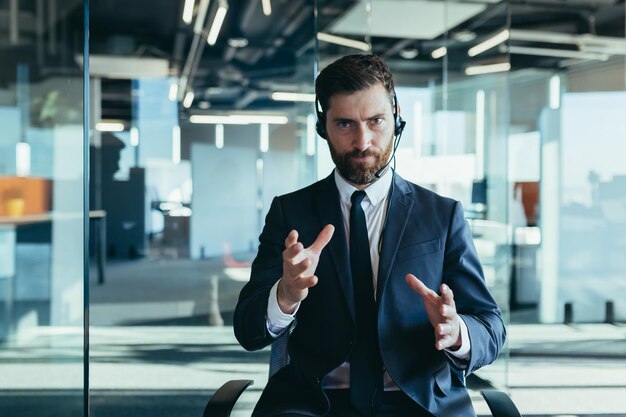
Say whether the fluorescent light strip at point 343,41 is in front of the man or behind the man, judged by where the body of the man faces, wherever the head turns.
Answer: behind

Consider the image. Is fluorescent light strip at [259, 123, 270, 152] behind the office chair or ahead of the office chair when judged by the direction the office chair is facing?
behind

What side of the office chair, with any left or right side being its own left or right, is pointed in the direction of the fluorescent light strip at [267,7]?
back

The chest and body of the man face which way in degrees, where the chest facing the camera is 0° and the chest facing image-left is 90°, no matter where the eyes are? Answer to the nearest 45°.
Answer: approximately 0°

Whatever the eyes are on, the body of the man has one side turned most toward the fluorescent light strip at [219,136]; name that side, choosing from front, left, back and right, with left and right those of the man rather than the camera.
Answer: back

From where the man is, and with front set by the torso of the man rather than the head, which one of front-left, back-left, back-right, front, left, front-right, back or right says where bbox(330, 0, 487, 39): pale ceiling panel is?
back

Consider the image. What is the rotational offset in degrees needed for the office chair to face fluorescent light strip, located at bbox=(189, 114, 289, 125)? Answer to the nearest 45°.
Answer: approximately 180°

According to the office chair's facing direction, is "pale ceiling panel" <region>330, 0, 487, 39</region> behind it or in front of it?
behind

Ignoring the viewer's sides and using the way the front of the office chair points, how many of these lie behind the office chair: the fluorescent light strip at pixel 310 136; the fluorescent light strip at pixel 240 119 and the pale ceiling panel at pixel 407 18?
3

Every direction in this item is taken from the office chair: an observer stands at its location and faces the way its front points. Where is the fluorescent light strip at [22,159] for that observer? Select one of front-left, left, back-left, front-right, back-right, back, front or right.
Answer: back-right
